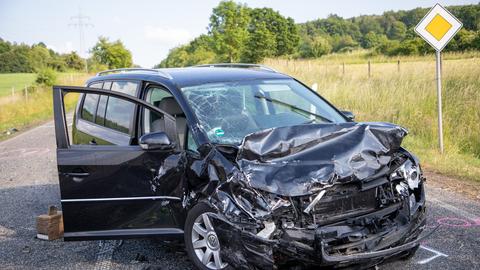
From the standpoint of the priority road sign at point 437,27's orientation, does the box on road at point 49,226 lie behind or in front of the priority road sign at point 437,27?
in front

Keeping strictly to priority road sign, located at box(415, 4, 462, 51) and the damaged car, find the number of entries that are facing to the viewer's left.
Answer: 0

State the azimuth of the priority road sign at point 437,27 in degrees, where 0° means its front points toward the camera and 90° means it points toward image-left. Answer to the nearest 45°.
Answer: approximately 0°

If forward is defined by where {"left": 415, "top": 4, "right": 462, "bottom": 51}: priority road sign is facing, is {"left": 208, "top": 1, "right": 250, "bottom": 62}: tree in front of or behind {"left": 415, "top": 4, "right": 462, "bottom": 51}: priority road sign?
behind

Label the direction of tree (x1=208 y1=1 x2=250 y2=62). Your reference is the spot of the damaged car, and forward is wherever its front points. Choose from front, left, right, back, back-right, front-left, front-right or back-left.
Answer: back-left

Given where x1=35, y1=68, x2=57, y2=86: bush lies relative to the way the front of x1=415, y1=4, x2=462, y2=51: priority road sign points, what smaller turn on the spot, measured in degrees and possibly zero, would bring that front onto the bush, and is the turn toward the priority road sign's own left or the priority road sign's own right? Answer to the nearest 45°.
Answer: approximately 135° to the priority road sign's own right

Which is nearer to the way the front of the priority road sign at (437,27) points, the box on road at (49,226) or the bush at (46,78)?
the box on road

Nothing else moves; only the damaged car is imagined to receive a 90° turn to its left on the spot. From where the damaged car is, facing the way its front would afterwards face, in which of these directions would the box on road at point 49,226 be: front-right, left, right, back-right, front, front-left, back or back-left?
left

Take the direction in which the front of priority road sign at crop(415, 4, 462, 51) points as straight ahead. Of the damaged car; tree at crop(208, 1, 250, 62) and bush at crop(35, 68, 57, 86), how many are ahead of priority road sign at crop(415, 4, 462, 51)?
1

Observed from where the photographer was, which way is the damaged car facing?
facing the viewer and to the right of the viewer
